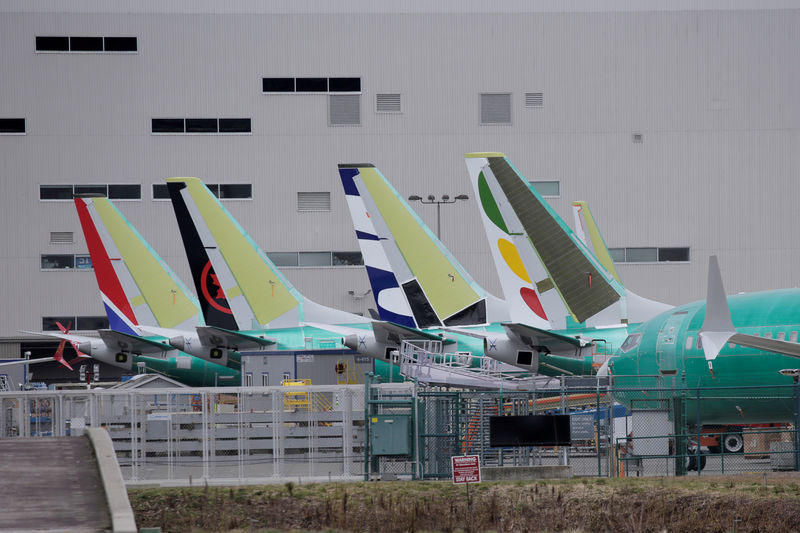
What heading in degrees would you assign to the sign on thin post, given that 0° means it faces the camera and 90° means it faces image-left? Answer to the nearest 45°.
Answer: approximately 0°

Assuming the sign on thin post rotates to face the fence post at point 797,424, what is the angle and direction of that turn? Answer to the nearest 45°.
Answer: approximately 135° to its left

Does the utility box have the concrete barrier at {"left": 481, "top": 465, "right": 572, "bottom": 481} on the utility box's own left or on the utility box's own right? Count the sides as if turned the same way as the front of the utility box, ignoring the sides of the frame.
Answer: on the utility box's own left

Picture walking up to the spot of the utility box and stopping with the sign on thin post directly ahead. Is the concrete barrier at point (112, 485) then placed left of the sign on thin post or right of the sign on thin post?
right

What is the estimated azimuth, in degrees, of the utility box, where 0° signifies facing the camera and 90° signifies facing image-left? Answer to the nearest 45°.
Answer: approximately 0°

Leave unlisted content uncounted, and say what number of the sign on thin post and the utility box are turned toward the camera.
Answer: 2

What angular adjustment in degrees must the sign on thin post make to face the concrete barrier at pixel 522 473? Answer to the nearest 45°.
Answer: approximately 180°
